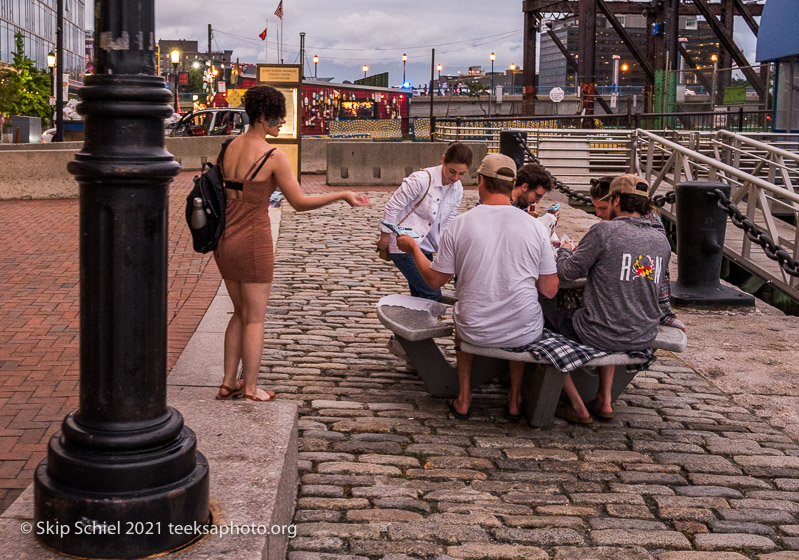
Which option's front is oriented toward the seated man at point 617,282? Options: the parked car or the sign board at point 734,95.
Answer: the sign board

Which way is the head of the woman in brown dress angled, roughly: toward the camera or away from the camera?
away from the camera

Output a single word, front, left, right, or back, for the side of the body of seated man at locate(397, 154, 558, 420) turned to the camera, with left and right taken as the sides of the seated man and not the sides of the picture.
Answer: back

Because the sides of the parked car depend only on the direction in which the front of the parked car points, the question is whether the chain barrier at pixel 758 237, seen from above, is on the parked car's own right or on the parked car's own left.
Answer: on the parked car's own left

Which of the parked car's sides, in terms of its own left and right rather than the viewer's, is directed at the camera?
left

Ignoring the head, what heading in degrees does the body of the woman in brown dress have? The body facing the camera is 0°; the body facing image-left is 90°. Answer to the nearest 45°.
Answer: approximately 225°

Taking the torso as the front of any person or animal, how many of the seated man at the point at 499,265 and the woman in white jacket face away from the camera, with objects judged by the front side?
1

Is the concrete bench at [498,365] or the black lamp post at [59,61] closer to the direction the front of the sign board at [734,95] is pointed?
the concrete bench

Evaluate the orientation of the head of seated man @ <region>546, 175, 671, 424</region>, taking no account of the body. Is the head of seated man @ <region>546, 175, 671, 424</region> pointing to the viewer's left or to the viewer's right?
to the viewer's left

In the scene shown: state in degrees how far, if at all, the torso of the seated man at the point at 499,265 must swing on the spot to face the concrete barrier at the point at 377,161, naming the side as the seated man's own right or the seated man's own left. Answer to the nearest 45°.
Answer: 0° — they already face it
